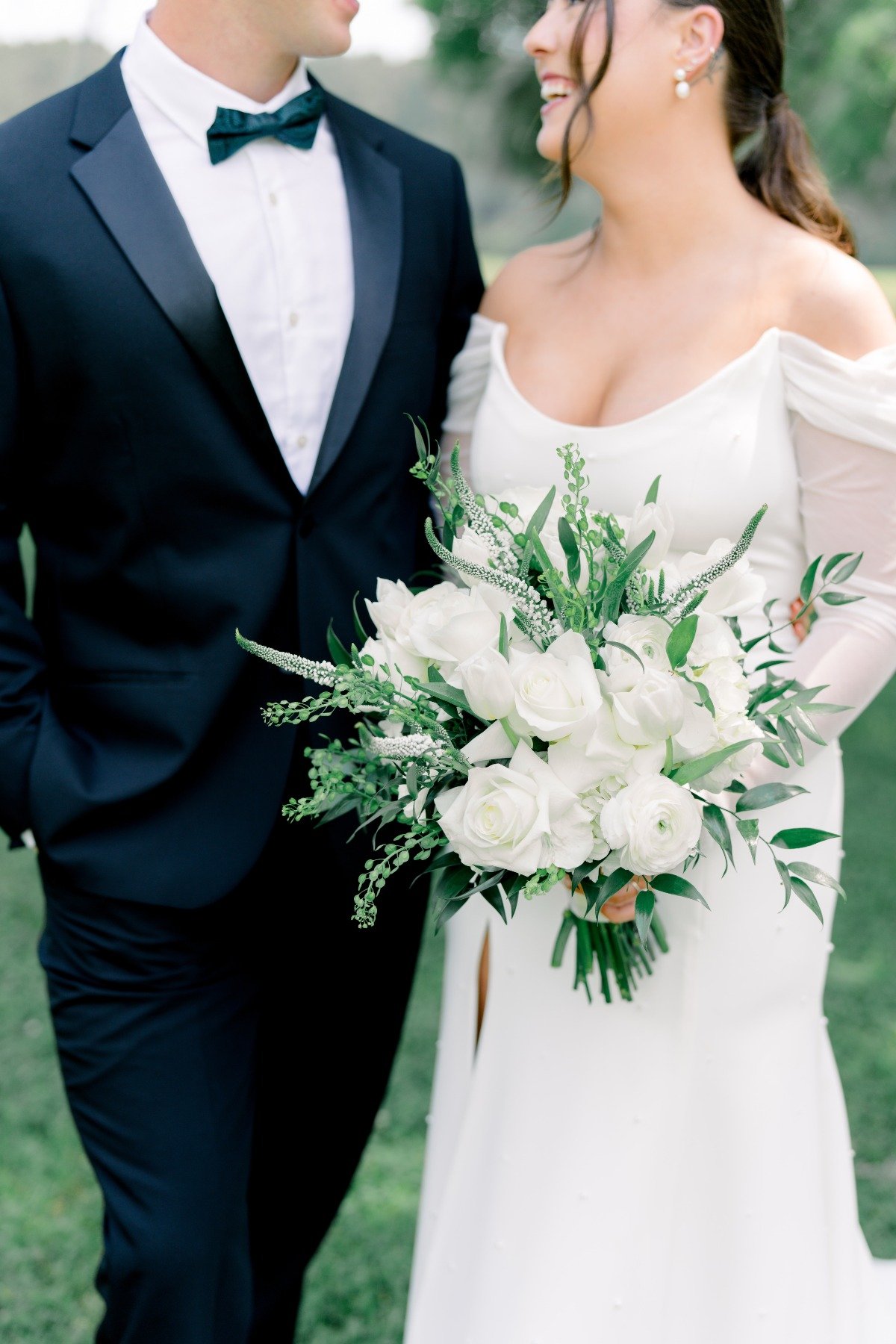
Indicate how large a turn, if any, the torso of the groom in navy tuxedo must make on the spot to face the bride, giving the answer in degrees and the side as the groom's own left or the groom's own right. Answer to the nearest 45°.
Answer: approximately 45° to the groom's own left

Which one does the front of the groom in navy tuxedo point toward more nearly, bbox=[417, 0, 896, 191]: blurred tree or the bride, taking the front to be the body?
the bride

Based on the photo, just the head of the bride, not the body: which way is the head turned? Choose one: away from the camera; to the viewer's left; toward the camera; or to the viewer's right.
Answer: to the viewer's left

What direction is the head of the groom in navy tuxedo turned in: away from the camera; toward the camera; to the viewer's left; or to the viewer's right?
to the viewer's right
